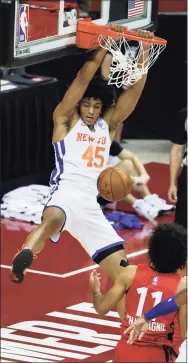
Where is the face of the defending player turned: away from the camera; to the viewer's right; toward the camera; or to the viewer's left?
away from the camera

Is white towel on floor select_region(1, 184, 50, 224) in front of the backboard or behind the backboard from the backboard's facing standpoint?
behind

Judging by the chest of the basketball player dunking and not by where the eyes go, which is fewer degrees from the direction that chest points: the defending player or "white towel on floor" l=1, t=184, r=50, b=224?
the defending player

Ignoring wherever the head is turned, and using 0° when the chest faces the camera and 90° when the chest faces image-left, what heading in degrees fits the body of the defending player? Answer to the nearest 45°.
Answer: approximately 180°

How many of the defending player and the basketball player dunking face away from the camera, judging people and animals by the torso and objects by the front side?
1

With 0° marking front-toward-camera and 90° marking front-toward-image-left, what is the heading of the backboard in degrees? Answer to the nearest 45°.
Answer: approximately 315°
